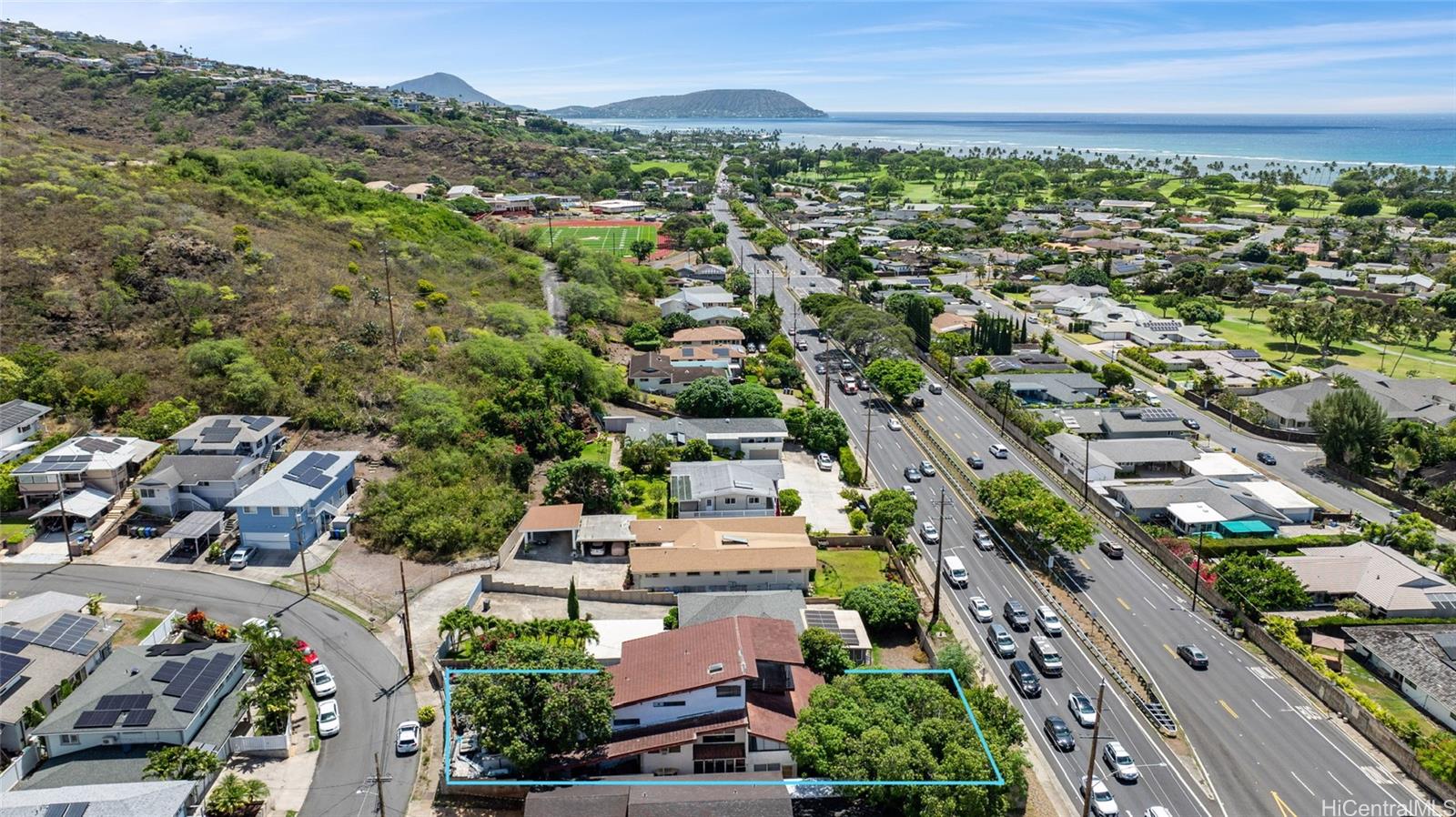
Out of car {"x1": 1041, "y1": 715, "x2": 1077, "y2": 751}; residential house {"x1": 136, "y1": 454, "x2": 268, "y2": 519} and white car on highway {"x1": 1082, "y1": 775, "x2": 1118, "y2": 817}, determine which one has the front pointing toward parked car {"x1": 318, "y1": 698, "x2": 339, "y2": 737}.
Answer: the residential house

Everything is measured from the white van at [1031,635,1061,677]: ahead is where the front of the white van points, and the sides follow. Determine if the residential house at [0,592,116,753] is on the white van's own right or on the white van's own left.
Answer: on the white van's own right

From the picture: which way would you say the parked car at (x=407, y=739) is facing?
away from the camera

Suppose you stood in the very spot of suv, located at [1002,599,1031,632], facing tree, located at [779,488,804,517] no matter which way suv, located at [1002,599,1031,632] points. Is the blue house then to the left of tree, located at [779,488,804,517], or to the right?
left

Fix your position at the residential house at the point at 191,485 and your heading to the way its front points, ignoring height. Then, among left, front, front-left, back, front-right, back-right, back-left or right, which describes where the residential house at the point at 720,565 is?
front-left

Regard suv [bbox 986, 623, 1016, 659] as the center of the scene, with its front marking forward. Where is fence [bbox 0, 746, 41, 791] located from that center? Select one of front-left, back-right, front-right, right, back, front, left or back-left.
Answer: right

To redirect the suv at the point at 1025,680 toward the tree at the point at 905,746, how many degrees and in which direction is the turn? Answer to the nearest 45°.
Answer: approximately 45° to its right

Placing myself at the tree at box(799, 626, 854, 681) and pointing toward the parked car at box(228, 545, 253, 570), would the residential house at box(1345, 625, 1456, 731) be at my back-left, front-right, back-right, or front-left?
back-right

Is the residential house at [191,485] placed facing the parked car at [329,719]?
yes

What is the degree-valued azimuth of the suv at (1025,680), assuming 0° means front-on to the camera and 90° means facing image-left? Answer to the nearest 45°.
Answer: approximately 315°

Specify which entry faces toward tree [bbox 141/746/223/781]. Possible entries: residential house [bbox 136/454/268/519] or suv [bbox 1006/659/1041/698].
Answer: the residential house

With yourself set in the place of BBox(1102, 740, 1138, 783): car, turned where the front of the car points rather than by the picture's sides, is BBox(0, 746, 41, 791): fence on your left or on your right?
on your right

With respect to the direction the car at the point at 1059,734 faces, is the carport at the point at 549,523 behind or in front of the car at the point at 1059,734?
behind
